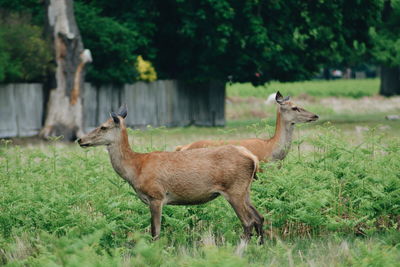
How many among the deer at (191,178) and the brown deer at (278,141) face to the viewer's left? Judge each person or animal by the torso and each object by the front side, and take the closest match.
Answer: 1

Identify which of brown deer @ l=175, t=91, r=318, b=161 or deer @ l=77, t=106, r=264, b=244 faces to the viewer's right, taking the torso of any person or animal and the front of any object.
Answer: the brown deer

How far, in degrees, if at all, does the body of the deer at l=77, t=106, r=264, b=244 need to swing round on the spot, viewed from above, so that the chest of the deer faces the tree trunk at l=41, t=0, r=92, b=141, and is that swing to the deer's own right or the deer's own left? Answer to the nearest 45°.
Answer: approximately 90° to the deer's own right

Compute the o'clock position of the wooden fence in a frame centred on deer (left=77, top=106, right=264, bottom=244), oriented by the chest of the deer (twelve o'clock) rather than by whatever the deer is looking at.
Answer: The wooden fence is roughly at 3 o'clock from the deer.

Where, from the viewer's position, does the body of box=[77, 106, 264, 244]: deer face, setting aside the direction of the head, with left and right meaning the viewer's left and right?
facing to the left of the viewer

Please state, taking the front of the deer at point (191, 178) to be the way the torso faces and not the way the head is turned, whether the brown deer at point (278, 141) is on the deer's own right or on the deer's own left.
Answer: on the deer's own right

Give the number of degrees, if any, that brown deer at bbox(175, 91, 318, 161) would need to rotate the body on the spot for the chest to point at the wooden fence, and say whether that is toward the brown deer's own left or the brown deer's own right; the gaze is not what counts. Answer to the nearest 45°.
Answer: approximately 90° to the brown deer's own left

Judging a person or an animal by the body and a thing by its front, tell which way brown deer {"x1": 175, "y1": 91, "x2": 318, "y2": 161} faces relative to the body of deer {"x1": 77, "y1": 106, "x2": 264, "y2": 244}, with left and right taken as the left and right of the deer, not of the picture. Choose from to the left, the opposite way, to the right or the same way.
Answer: the opposite way

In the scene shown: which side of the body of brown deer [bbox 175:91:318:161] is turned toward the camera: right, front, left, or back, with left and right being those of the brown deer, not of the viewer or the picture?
right
